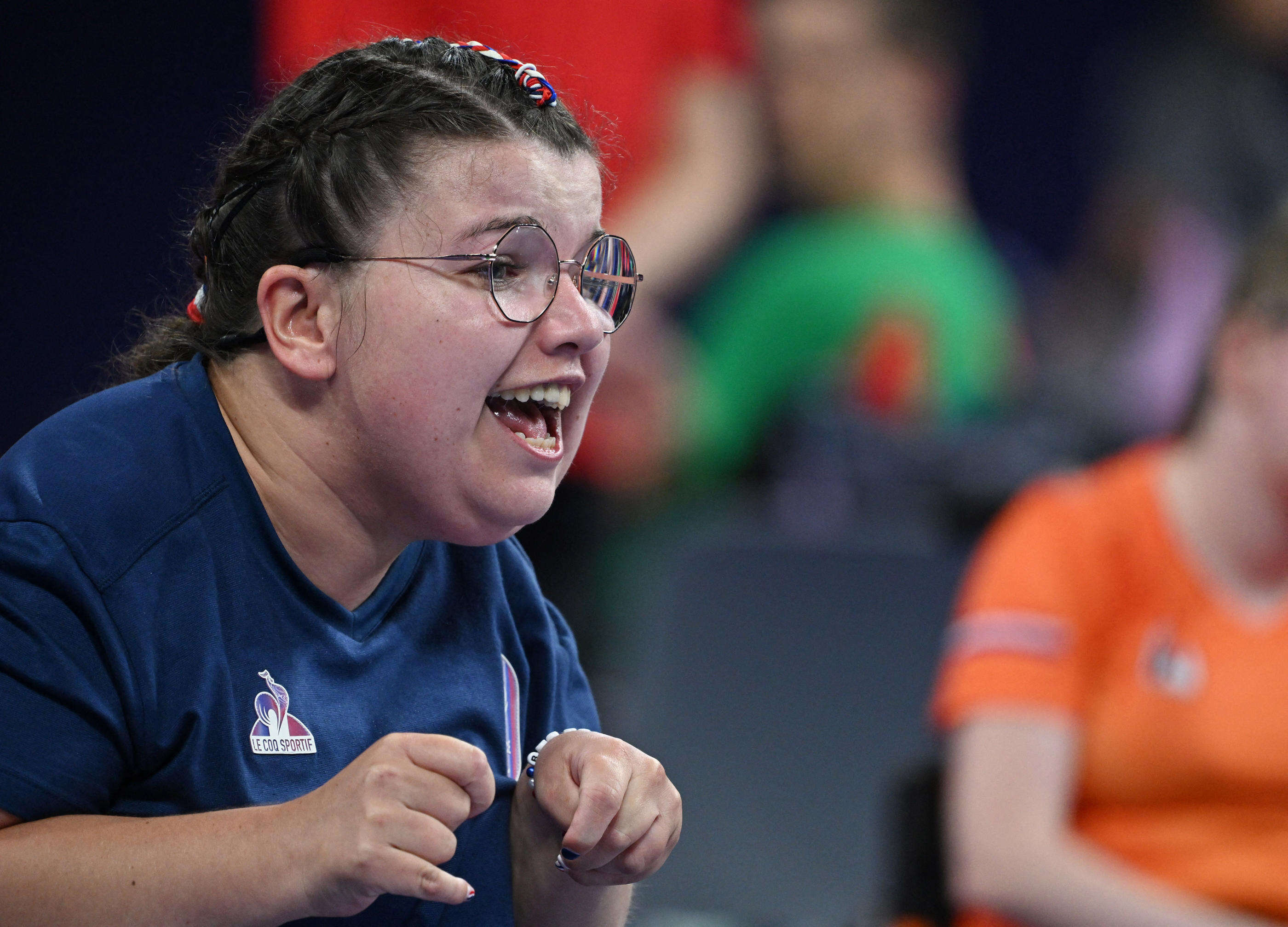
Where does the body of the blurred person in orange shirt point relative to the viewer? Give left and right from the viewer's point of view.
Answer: facing the viewer and to the right of the viewer

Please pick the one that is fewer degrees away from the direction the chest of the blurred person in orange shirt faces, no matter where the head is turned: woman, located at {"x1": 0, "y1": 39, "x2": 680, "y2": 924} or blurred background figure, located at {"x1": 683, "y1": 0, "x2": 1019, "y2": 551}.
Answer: the woman

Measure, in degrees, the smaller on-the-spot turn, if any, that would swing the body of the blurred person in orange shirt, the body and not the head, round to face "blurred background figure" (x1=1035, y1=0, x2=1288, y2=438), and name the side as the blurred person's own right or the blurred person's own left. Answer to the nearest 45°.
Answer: approximately 135° to the blurred person's own left

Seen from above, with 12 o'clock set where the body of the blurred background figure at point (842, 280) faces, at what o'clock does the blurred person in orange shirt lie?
The blurred person in orange shirt is roughly at 10 o'clock from the blurred background figure.

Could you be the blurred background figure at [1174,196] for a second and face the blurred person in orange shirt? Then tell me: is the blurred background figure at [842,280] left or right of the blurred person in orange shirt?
right

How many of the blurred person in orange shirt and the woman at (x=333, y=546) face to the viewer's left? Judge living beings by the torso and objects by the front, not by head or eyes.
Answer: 0

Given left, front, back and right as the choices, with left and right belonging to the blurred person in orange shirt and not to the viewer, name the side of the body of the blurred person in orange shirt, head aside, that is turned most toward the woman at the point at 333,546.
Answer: right

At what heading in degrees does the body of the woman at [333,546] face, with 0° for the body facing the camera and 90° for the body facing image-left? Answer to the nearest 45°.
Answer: approximately 315°

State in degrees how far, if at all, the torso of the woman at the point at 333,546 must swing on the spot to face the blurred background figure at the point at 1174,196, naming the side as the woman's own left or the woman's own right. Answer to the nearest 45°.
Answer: approximately 90° to the woman's own left

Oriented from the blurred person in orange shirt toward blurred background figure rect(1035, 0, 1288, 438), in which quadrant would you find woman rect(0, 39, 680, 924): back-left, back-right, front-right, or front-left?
back-left

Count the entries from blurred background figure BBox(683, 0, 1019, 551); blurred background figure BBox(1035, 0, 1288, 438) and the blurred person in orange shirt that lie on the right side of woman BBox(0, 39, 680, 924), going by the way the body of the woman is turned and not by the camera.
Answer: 0

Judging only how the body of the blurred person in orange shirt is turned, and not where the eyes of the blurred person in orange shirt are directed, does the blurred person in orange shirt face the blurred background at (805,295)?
no

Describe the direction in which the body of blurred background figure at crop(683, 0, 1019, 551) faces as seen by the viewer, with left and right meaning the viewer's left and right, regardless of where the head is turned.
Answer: facing the viewer and to the left of the viewer

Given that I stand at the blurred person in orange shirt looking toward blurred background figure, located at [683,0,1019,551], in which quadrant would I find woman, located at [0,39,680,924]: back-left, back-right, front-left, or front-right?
back-left
